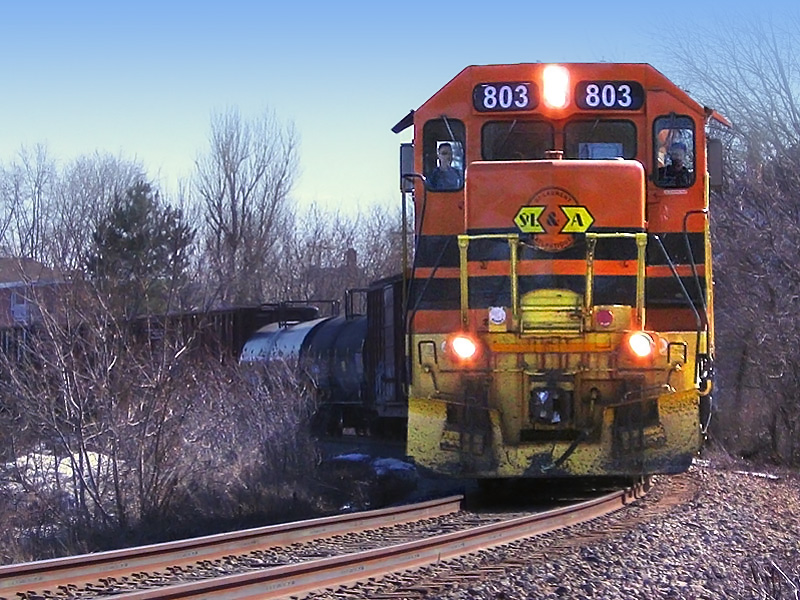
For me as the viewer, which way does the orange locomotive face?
facing the viewer

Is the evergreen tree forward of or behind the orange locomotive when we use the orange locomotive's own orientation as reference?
behind

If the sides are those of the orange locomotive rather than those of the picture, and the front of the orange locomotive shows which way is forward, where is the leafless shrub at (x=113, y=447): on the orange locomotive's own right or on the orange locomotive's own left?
on the orange locomotive's own right
